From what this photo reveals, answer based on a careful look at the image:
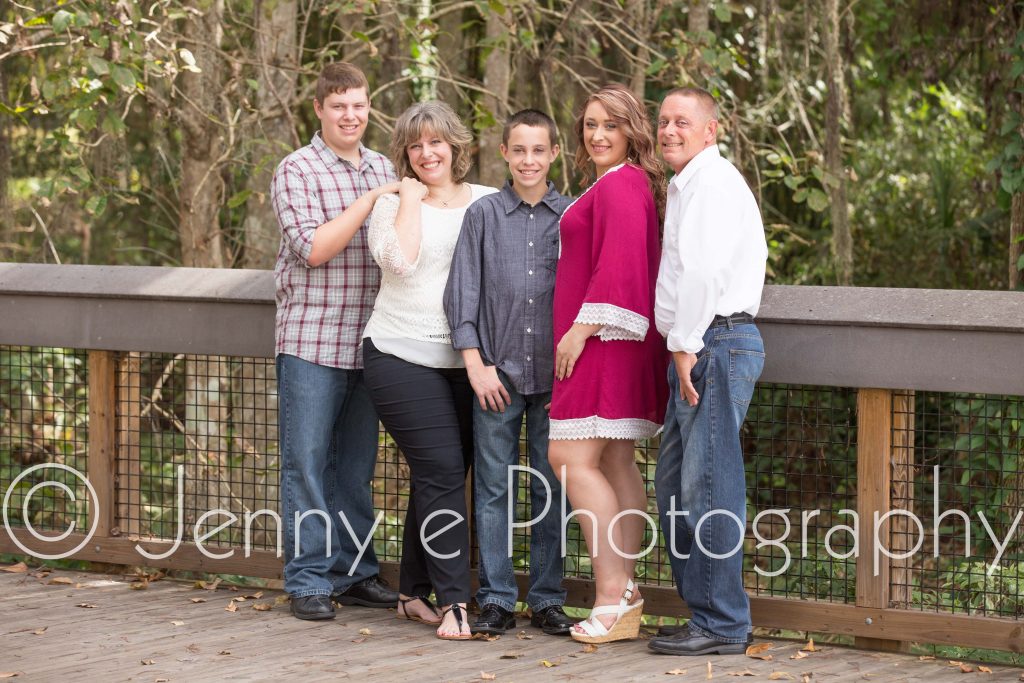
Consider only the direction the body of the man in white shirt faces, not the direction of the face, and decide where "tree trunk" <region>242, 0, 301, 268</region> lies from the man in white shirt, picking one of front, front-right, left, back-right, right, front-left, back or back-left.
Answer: front-right

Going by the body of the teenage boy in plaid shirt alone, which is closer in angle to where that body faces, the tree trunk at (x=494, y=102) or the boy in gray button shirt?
the boy in gray button shirt

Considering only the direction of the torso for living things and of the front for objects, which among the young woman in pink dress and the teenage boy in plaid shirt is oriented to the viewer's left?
the young woman in pink dress

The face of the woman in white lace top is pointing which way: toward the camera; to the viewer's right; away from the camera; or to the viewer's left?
toward the camera

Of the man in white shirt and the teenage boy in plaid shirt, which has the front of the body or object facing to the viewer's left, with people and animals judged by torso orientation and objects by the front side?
the man in white shirt

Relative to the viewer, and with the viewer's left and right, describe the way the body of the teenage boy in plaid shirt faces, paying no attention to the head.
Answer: facing the viewer and to the right of the viewer

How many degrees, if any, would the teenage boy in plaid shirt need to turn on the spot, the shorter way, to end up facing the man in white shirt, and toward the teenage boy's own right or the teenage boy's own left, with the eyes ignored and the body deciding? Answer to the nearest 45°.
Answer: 0° — they already face them

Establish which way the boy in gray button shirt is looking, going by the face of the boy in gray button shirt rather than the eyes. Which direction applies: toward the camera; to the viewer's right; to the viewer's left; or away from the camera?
toward the camera

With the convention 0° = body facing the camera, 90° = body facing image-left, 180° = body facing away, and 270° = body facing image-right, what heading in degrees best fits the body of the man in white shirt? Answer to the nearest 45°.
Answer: approximately 90°

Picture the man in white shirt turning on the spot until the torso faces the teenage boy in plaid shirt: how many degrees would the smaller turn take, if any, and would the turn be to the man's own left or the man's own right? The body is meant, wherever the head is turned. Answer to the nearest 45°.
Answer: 0° — they already face them

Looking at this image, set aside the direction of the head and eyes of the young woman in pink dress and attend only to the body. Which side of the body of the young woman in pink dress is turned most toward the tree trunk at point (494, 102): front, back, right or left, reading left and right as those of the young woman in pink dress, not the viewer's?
right

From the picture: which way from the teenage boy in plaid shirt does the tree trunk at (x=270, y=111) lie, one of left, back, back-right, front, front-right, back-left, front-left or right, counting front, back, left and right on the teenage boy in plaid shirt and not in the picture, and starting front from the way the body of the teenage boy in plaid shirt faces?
back-left

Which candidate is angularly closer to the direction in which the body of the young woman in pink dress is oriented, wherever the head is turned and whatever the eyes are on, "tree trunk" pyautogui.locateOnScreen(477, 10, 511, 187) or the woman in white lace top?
the woman in white lace top

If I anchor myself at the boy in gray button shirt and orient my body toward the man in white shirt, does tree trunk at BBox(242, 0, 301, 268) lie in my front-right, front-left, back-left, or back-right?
back-left

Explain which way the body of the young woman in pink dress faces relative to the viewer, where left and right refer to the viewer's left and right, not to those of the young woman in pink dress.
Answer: facing to the left of the viewer
